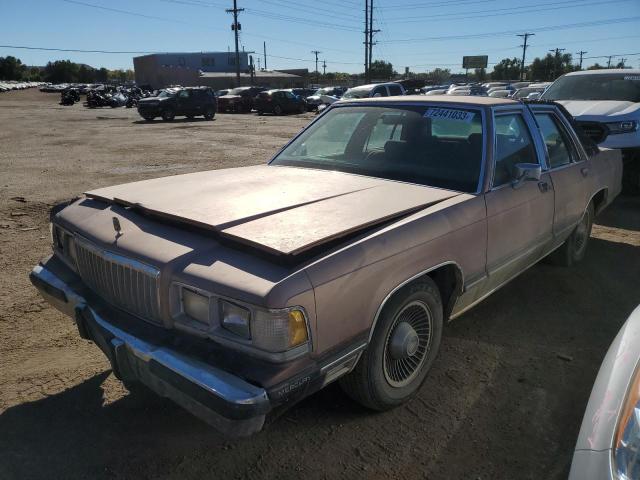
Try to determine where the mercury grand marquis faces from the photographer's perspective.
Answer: facing the viewer and to the left of the viewer

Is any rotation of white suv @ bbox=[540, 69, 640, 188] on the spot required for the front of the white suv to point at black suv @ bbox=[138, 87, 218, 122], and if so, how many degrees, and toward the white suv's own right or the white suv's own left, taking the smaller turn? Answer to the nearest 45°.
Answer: approximately 90° to the white suv's own right

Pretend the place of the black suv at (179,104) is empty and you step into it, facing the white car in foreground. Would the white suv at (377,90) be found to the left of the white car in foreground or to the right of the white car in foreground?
left

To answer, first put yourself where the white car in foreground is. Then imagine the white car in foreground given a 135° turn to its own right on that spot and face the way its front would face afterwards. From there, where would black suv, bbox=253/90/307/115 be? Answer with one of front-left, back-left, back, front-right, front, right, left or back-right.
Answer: front

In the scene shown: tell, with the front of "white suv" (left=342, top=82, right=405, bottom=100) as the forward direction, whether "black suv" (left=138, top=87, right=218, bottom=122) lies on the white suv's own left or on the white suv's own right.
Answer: on the white suv's own right

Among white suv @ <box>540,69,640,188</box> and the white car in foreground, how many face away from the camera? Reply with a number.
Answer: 0

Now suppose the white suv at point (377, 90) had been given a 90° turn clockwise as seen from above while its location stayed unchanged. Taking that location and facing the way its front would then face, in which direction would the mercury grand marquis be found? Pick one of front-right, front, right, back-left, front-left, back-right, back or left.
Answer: back-left

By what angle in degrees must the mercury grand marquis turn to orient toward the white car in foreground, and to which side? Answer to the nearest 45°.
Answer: approximately 90° to its left

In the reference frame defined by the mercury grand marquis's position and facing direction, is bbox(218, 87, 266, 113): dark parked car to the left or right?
on its right

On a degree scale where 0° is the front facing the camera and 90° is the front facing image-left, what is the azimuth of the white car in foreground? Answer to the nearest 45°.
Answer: approximately 0°

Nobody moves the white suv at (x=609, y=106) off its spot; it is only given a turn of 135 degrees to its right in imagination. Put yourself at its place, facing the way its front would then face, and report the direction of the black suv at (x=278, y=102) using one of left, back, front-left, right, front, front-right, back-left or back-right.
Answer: front-left

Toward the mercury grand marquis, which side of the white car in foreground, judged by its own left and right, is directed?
right
